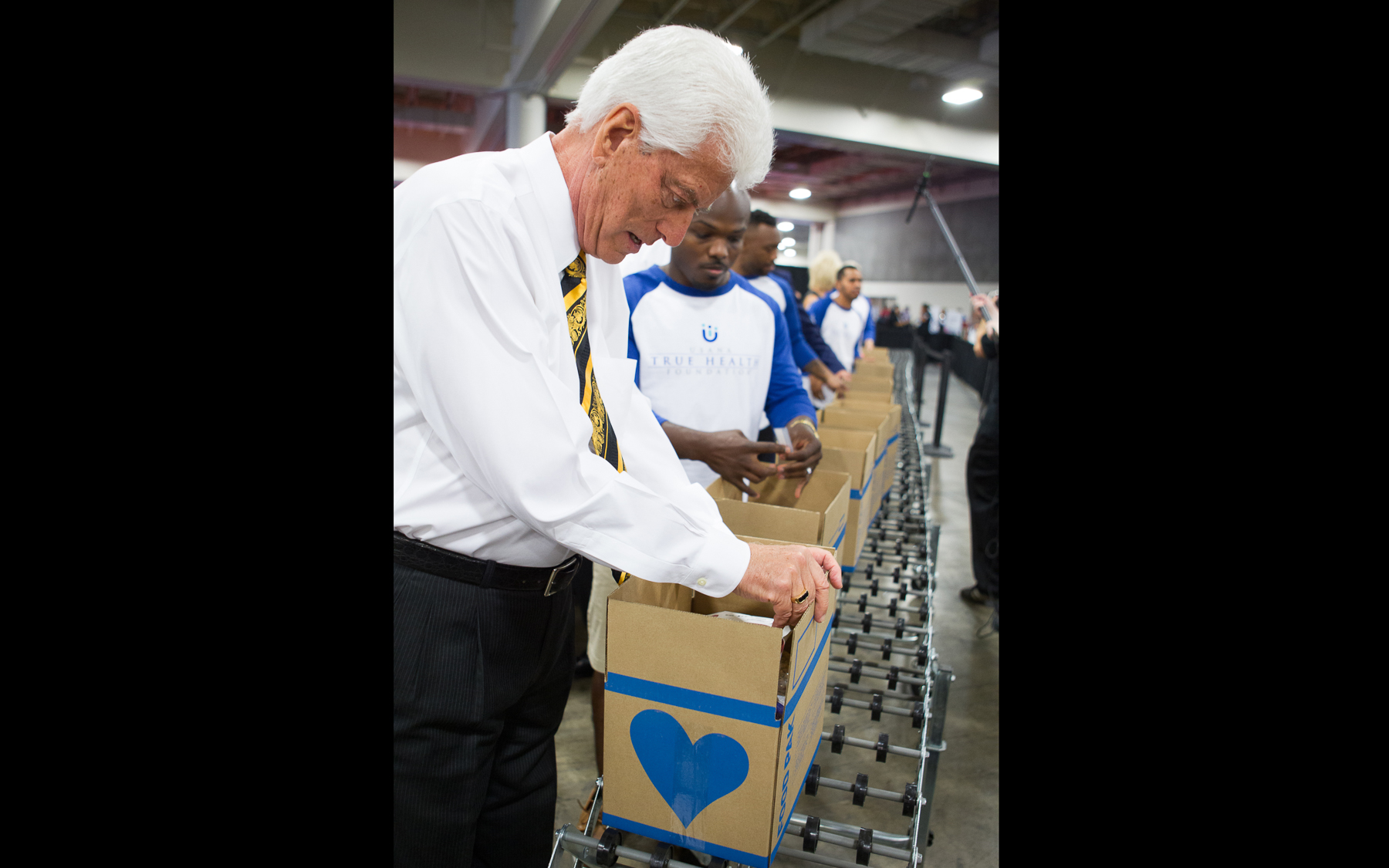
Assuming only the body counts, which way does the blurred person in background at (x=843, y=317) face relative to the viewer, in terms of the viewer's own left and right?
facing the viewer and to the right of the viewer

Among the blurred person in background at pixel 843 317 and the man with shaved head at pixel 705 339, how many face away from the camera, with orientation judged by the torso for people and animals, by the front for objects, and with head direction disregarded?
0

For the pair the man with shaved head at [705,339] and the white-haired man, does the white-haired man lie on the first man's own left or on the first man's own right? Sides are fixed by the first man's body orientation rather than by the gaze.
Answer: on the first man's own right

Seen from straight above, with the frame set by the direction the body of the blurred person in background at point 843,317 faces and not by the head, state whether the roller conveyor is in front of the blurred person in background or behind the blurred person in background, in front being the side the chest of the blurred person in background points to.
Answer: in front

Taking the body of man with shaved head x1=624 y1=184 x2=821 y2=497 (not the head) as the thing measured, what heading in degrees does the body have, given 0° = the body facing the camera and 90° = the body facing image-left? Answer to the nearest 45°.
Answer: approximately 315°

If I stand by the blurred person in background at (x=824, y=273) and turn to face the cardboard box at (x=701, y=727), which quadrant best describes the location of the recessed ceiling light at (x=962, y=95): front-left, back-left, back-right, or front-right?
back-left

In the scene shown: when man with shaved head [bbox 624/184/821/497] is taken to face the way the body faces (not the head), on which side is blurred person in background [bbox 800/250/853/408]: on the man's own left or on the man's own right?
on the man's own left

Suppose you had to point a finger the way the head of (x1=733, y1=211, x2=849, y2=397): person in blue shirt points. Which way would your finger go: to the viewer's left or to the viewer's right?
to the viewer's right

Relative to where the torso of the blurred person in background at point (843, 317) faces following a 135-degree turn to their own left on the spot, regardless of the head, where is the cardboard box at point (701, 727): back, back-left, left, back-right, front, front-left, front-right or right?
back

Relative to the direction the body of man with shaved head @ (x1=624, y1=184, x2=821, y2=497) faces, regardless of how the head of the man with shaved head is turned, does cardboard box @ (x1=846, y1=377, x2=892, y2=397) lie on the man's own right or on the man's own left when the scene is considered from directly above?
on the man's own left

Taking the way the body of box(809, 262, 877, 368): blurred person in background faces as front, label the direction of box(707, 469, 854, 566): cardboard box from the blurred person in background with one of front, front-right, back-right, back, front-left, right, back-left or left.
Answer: front-right
